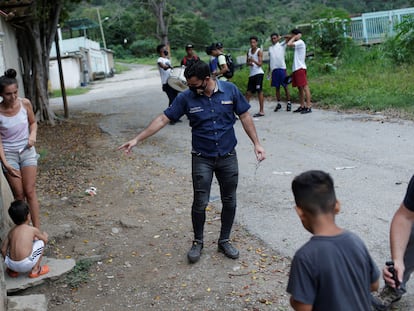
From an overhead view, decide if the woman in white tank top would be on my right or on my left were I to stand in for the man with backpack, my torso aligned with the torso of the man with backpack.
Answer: on my left

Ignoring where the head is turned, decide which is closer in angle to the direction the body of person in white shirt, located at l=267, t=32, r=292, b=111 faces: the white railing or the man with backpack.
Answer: the man with backpack

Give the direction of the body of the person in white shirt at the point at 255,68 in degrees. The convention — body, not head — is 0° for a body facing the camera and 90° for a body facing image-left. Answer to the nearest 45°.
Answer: approximately 45°

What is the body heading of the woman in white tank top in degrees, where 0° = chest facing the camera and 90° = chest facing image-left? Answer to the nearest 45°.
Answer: approximately 0°

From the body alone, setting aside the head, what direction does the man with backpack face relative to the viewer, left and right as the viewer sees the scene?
facing to the left of the viewer

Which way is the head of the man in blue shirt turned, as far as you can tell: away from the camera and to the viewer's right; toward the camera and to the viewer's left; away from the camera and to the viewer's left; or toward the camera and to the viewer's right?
toward the camera and to the viewer's left

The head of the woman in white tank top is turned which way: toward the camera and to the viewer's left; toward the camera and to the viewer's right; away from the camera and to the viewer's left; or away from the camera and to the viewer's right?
toward the camera and to the viewer's right
